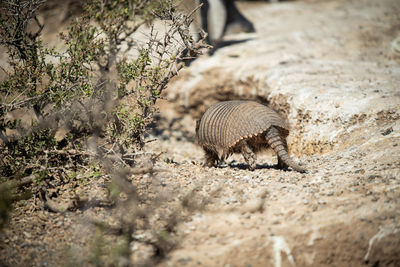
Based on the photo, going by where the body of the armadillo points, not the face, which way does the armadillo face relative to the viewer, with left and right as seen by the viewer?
facing away from the viewer and to the left of the viewer
